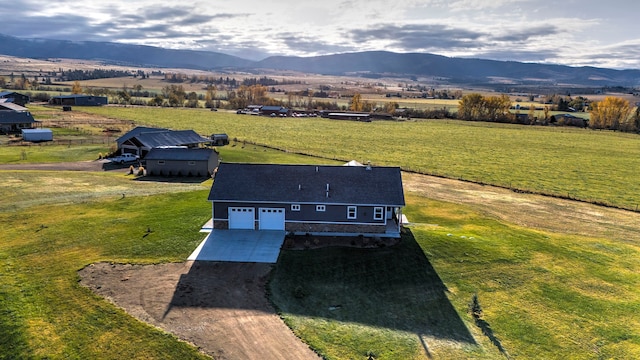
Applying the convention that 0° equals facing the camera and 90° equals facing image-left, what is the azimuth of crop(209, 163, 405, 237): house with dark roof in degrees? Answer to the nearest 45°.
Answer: approximately 0°
